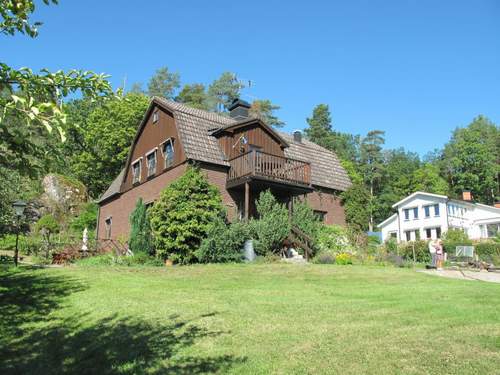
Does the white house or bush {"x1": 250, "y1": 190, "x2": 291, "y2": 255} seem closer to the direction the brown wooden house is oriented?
the bush

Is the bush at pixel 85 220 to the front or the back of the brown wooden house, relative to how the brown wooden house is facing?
to the back

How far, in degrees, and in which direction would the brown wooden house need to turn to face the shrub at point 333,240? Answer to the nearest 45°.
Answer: approximately 45° to its left

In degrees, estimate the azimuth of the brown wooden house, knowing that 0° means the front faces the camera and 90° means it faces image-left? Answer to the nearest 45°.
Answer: approximately 315°

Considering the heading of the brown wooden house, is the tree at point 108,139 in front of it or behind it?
behind

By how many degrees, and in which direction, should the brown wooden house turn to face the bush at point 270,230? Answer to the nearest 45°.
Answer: approximately 45° to its right

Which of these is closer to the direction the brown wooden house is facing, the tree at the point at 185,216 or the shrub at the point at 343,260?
the shrub

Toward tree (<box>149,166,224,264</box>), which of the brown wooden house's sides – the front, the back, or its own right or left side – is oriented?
right

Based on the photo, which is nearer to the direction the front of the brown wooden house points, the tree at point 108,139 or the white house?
the white house

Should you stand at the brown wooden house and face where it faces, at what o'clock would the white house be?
The white house is roughly at 9 o'clock from the brown wooden house.
